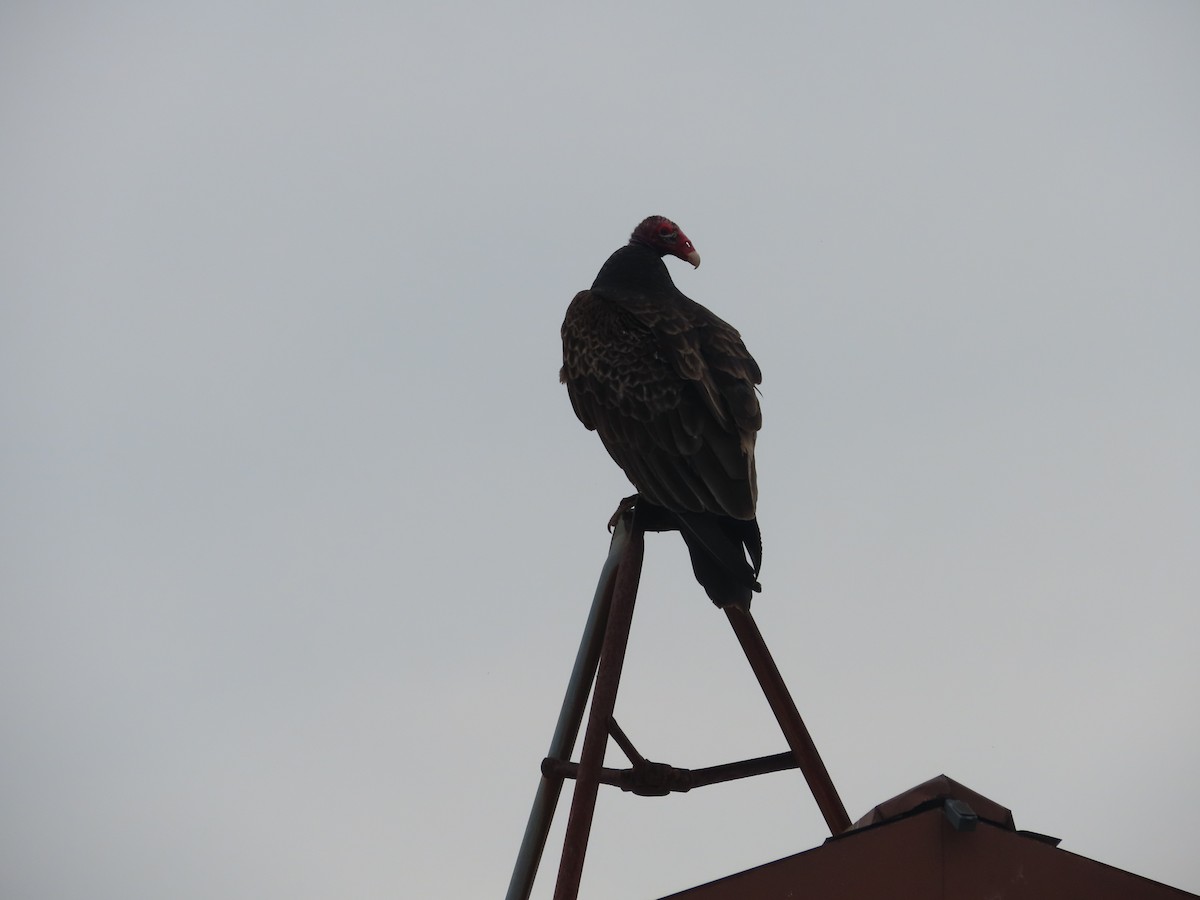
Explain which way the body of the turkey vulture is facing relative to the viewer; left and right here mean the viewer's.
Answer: facing away from the viewer and to the left of the viewer
